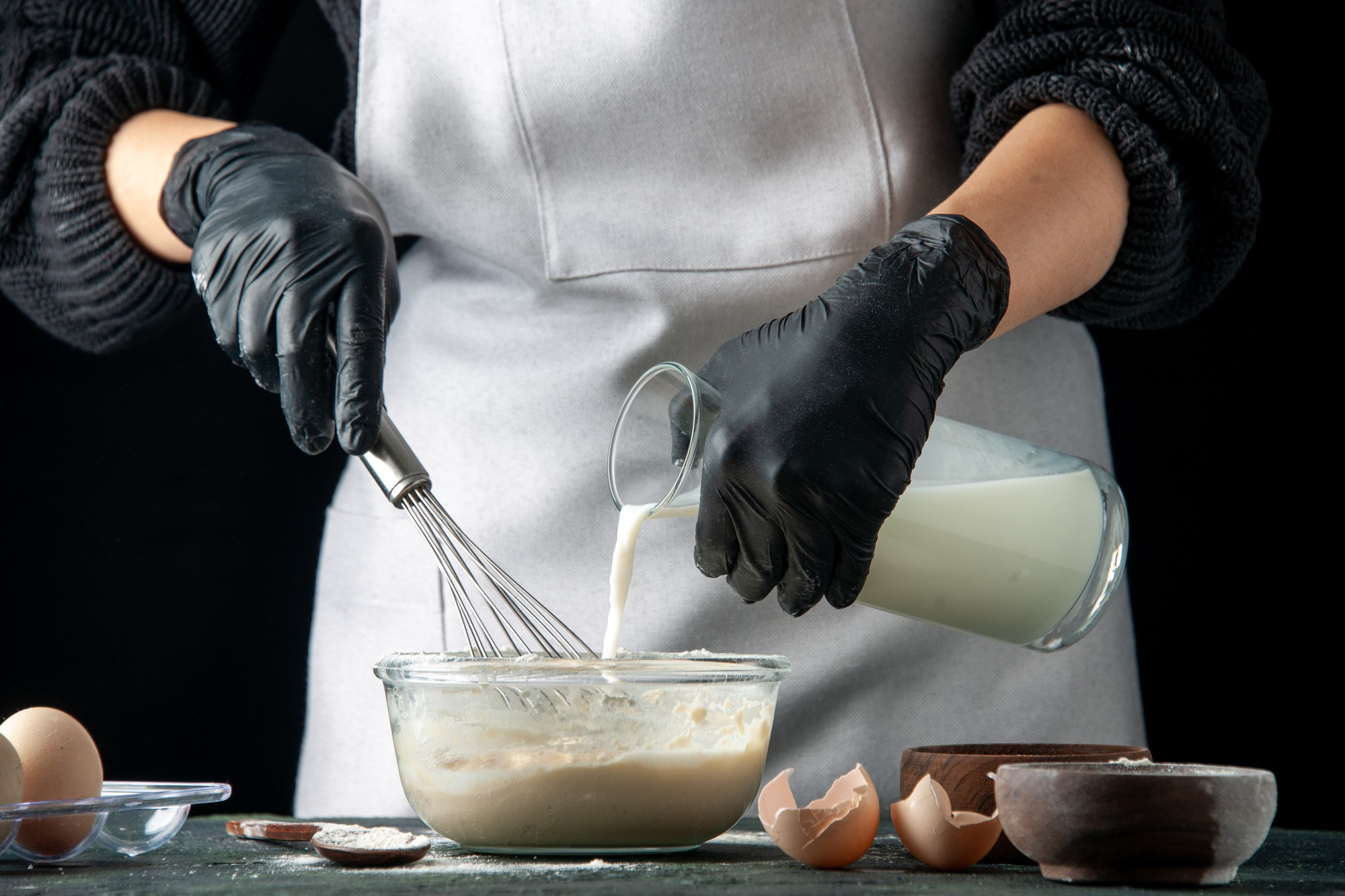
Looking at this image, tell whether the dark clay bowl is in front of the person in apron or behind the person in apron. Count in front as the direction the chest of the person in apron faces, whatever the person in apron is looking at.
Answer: in front

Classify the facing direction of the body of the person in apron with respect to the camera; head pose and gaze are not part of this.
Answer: toward the camera

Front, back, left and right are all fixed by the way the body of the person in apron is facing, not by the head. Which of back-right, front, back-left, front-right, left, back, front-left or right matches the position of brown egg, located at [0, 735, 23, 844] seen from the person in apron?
front-right

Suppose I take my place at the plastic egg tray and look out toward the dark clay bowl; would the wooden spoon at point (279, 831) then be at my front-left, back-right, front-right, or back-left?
front-left
